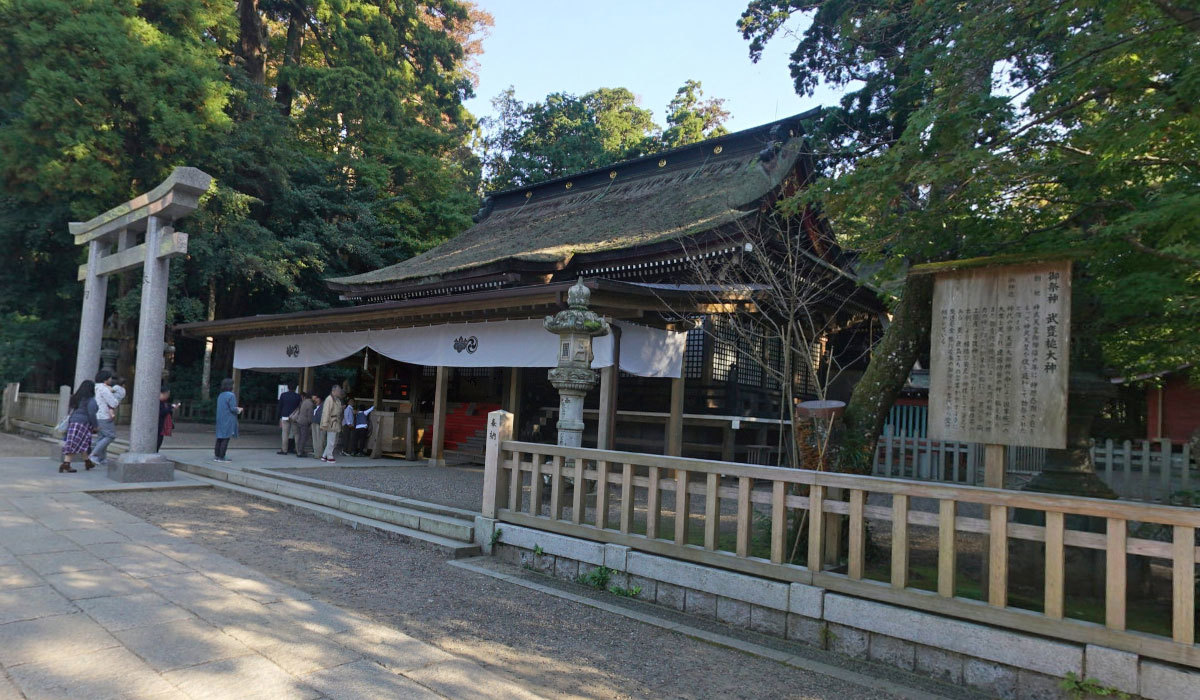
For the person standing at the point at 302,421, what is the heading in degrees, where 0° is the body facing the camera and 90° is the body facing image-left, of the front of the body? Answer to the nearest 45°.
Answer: approximately 225°

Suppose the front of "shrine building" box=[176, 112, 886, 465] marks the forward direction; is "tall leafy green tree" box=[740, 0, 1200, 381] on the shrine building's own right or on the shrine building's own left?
on the shrine building's own left

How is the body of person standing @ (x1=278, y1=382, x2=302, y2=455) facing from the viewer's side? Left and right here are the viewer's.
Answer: facing away from the viewer and to the right of the viewer

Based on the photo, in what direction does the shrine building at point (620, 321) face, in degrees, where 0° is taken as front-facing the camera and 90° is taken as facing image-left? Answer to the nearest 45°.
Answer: approximately 45°

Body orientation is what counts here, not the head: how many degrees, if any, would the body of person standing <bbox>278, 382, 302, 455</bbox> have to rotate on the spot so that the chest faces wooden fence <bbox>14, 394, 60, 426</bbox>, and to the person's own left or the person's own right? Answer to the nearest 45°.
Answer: approximately 90° to the person's own left

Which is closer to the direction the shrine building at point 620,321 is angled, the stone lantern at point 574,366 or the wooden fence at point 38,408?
the stone lantern
